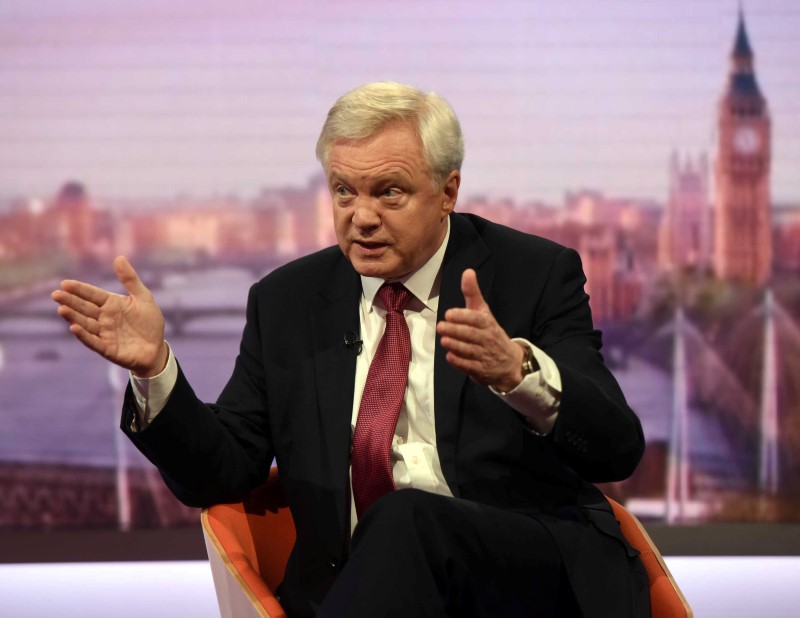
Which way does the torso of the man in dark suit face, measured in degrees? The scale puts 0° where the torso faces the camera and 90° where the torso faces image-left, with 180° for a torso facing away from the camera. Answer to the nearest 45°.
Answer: approximately 45°
